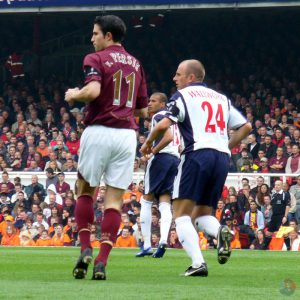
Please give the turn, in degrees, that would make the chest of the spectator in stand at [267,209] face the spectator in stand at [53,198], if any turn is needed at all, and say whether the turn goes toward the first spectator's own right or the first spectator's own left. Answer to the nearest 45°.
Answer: approximately 90° to the first spectator's own right

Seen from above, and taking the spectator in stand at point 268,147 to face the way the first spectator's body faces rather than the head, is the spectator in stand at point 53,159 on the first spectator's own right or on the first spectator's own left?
on the first spectator's own right

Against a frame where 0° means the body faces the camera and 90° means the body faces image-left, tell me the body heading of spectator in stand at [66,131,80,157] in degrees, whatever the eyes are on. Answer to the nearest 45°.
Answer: approximately 0°

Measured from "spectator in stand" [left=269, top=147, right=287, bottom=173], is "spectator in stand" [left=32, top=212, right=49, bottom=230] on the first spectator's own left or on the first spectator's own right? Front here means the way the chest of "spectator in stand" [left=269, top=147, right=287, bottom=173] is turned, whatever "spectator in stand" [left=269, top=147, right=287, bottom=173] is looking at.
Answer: on the first spectator's own right

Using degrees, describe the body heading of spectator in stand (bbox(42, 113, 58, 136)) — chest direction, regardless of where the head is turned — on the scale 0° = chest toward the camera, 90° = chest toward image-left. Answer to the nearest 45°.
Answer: approximately 0°
